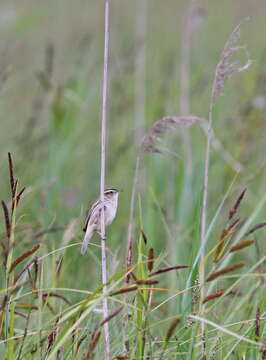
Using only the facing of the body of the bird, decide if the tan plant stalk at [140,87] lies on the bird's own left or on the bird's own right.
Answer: on the bird's own left

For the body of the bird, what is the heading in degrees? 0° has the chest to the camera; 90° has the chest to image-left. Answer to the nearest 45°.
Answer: approximately 270°
